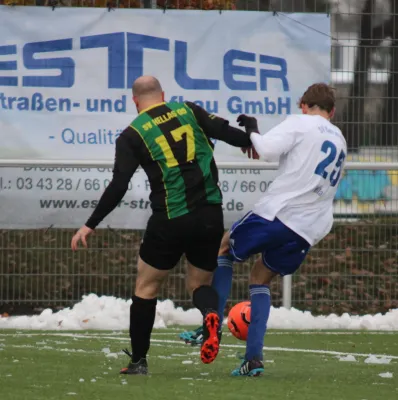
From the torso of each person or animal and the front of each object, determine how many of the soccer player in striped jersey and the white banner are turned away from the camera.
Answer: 1

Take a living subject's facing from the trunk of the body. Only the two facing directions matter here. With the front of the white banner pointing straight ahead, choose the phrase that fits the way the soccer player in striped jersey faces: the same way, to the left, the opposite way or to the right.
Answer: the opposite way

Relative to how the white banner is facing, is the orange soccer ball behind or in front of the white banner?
in front

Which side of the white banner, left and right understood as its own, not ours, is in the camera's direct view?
front

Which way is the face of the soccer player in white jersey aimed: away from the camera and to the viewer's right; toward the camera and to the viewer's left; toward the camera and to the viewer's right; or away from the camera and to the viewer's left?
away from the camera and to the viewer's left

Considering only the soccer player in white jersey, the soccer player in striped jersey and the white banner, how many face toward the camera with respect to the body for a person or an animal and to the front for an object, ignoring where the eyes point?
1

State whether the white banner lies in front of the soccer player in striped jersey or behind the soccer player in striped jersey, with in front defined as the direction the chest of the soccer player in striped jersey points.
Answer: in front

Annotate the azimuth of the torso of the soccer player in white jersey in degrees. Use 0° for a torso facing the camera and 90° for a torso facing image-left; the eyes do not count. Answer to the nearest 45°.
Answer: approximately 135°

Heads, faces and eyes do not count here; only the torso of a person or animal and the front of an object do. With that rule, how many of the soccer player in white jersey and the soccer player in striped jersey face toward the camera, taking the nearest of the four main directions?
0

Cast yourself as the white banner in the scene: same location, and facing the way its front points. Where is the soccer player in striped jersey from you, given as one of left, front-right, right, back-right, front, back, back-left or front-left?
front

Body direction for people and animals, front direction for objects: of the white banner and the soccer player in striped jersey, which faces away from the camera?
the soccer player in striped jersey

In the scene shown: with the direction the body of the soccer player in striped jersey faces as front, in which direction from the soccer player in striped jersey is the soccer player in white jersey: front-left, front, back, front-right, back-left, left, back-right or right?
right

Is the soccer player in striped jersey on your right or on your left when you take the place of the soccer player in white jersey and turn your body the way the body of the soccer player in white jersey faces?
on your left

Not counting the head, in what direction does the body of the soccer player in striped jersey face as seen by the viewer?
away from the camera
